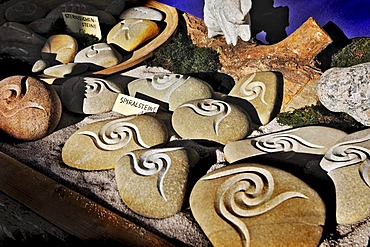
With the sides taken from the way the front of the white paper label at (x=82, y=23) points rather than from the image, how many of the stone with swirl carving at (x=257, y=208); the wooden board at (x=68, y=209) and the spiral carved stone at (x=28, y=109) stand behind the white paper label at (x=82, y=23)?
0

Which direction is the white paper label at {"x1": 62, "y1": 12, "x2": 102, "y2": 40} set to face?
toward the camera

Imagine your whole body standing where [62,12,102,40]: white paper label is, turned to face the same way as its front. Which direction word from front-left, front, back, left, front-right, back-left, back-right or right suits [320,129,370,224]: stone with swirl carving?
front-left

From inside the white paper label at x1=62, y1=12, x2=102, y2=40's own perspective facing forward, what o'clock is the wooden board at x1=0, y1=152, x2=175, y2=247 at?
The wooden board is roughly at 12 o'clock from the white paper label.

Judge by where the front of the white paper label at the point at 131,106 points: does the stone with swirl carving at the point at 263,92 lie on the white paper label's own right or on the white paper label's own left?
on the white paper label's own left

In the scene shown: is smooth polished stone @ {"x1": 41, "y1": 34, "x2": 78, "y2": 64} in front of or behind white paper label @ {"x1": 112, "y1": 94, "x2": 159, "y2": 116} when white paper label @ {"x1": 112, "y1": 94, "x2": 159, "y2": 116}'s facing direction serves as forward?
behind

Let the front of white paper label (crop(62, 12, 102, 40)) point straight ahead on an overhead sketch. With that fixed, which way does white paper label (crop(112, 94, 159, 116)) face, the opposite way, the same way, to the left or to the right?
the same way

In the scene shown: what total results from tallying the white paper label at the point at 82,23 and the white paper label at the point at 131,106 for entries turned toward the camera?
2

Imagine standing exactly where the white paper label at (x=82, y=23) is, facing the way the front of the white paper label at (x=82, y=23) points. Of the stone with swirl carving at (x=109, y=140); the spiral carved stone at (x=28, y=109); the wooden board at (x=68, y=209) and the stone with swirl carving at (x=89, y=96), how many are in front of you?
4

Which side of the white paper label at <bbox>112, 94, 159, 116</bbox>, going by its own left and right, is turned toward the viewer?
front

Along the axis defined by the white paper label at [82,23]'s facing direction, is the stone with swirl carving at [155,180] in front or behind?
in front

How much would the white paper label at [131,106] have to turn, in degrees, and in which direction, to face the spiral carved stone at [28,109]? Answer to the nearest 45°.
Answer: approximately 90° to its right

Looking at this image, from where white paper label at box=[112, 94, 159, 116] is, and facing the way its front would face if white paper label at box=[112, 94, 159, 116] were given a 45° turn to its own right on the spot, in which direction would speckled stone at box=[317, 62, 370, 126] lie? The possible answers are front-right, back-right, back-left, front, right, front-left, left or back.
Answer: back-left

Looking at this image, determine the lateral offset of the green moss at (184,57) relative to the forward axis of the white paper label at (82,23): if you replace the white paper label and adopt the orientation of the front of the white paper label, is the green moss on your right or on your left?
on your left

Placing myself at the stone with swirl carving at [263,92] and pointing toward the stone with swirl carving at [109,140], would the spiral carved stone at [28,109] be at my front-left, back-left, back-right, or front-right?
front-right

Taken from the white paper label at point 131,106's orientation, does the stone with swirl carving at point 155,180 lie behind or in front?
in front

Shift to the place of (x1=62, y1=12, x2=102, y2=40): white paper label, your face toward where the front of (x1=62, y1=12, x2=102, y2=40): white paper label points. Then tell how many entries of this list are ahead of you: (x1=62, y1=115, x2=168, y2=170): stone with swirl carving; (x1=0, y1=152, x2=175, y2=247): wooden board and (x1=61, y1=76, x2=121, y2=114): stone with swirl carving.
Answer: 3
